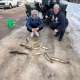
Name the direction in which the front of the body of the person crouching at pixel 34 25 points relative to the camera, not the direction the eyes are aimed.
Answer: toward the camera

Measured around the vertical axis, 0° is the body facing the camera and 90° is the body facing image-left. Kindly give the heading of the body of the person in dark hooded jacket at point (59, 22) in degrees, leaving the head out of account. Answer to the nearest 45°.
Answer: approximately 45°

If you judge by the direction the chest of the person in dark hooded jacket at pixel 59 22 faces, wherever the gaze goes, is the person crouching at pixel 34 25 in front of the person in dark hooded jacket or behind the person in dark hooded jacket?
in front

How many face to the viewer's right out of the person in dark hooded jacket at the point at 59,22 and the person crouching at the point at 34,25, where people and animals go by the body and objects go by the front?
0

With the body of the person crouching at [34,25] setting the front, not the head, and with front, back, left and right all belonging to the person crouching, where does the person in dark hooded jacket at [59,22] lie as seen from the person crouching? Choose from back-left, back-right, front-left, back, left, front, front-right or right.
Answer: left
